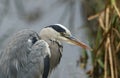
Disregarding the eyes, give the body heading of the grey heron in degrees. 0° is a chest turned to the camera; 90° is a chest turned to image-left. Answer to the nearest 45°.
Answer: approximately 270°
